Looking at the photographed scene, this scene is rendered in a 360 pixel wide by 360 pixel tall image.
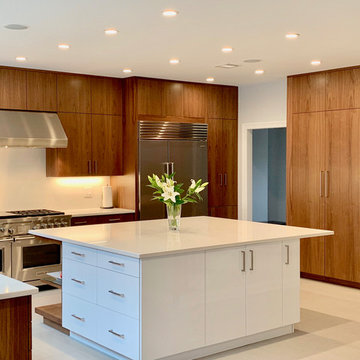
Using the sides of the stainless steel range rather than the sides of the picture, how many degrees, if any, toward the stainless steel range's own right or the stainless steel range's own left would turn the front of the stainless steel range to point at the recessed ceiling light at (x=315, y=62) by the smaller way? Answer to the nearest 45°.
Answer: approximately 45° to the stainless steel range's own left

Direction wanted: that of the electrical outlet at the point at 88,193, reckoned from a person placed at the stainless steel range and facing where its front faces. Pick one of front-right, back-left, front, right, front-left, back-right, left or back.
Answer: left

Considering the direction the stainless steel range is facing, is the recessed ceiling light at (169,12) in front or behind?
in front

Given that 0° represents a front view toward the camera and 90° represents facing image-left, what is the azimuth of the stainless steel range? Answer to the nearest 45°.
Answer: approximately 315°
